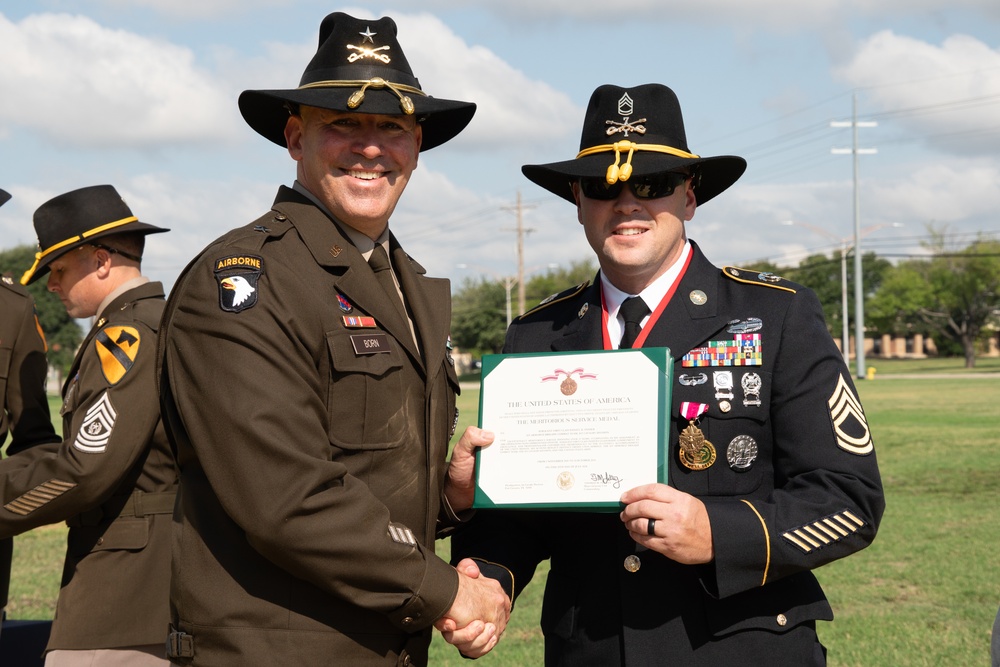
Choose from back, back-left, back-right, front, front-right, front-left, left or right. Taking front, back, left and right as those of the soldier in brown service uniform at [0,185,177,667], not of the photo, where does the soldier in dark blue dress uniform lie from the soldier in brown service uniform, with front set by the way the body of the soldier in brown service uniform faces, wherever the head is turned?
back-left

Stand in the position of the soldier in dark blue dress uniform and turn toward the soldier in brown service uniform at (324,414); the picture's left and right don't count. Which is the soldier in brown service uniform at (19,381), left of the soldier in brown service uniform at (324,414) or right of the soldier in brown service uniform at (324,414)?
right

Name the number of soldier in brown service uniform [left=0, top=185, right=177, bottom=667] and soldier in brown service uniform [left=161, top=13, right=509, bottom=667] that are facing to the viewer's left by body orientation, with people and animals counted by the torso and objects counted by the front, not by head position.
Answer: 1

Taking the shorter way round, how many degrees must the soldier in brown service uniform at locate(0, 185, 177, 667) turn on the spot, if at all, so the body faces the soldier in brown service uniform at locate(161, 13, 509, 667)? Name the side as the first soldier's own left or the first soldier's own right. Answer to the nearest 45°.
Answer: approximately 90° to the first soldier's own left

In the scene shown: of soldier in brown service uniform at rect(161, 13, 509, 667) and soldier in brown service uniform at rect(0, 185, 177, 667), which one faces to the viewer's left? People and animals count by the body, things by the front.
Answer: soldier in brown service uniform at rect(0, 185, 177, 667)

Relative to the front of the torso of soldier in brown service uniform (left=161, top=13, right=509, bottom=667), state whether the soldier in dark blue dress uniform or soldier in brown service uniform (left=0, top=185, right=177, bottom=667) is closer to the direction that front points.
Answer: the soldier in dark blue dress uniform

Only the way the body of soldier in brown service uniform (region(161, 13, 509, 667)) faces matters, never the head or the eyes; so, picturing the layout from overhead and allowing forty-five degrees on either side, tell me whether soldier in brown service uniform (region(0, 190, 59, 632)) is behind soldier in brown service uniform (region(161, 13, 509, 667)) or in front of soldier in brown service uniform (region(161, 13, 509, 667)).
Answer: behind

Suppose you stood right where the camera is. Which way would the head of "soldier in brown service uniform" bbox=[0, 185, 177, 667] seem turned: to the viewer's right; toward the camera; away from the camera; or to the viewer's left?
to the viewer's left

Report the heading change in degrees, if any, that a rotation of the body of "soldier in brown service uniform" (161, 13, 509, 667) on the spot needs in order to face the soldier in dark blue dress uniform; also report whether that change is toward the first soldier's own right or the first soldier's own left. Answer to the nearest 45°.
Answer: approximately 45° to the first soldier's own left

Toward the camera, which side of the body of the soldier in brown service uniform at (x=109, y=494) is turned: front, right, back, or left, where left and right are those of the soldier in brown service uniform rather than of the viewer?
left
